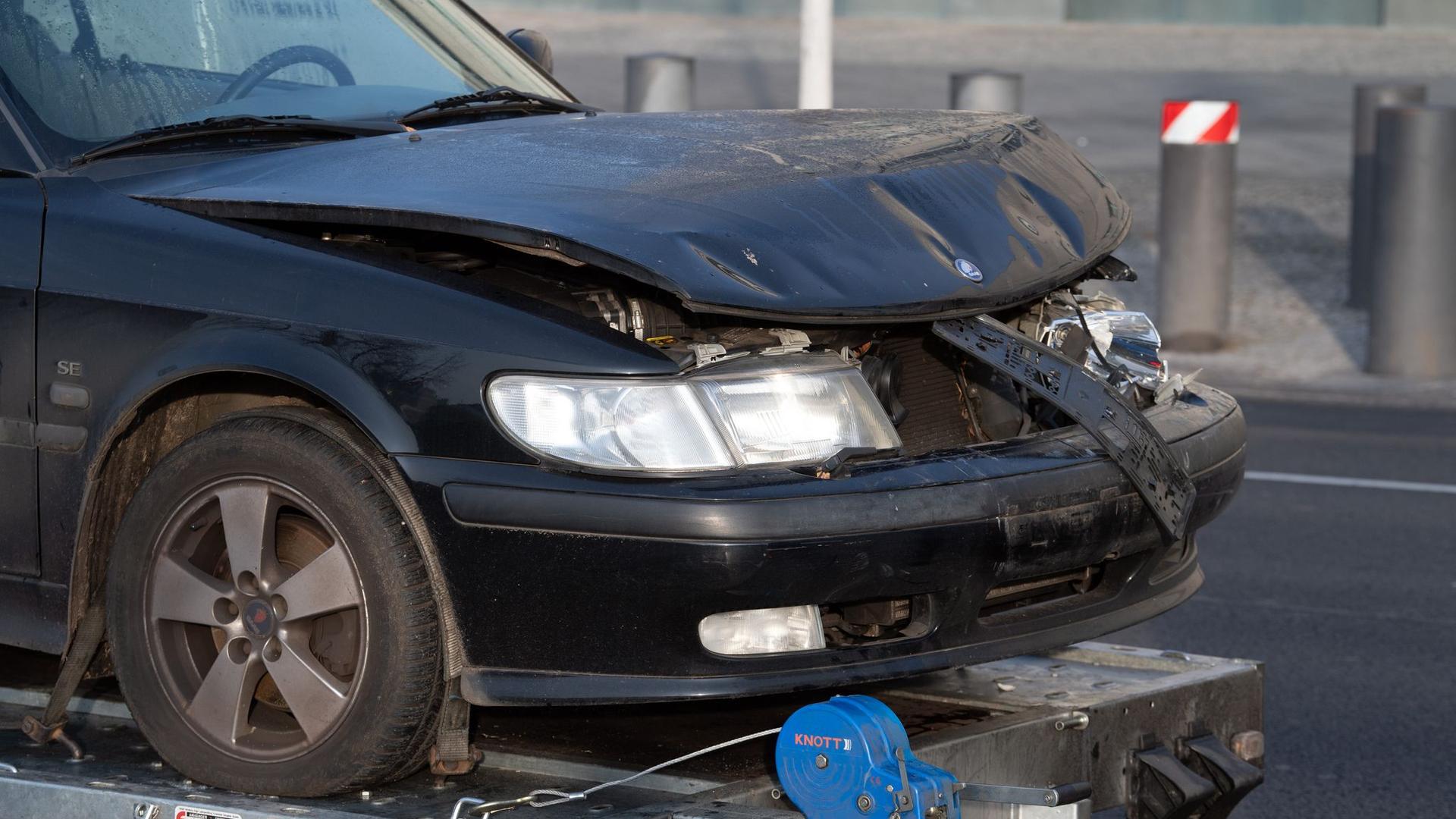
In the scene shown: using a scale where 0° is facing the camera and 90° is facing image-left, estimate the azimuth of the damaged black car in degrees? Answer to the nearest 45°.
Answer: approximately 315°

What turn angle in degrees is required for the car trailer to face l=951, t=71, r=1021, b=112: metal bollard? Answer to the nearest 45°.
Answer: approximately 135° to its left

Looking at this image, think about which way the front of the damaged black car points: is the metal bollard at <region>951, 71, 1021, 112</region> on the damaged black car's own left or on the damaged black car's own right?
on the damaged black car's own left

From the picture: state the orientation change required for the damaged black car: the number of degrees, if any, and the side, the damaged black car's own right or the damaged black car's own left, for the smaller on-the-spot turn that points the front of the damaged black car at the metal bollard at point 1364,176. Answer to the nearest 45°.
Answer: approximately 90° to the damaged black car's own left

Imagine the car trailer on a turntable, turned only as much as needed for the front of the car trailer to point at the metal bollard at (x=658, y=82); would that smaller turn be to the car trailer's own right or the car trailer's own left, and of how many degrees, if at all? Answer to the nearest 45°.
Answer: approximately 135° to the car trailer's own left

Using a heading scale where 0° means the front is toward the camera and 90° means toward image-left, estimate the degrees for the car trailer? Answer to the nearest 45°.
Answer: approximately 315°
